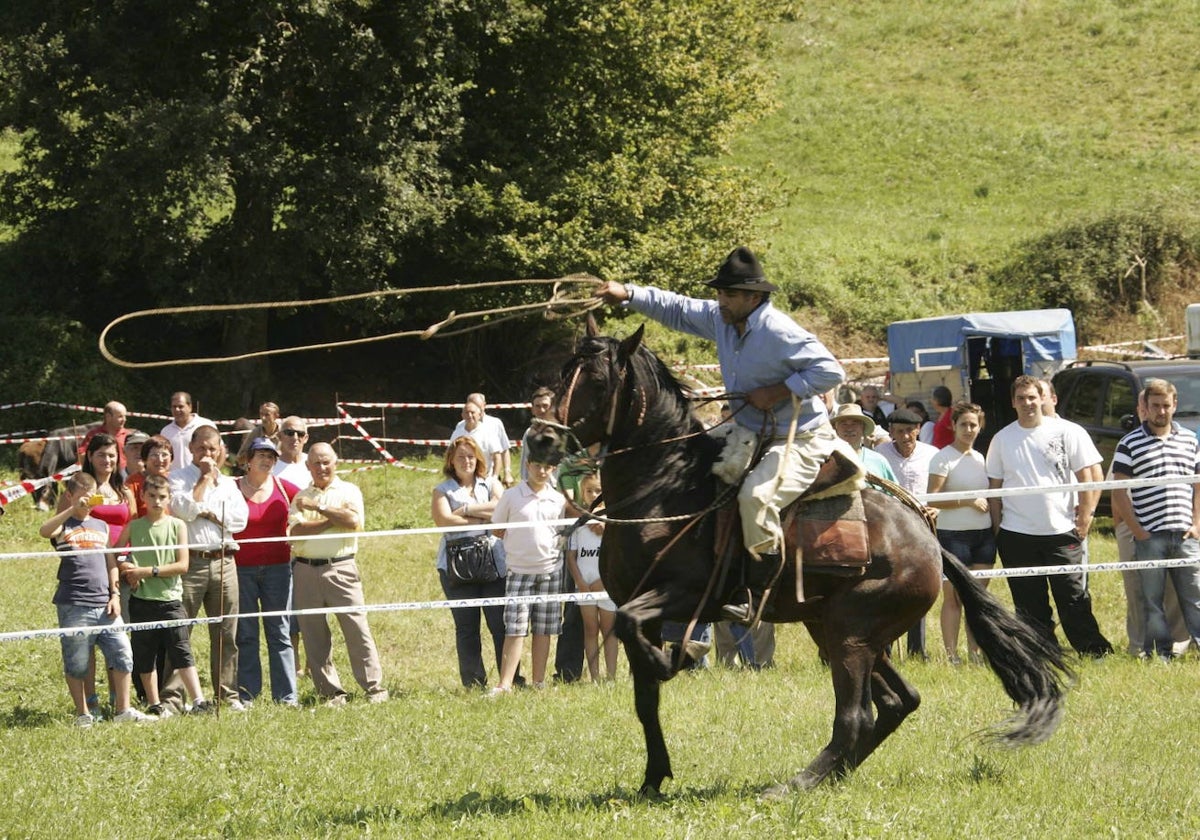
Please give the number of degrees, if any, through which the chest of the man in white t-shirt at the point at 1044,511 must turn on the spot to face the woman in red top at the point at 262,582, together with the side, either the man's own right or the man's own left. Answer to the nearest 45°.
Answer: approximately 90° to the man's own right

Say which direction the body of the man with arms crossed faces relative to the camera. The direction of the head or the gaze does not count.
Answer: toward the camera

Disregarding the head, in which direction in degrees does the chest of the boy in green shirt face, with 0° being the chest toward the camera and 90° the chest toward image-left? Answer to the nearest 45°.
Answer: approximately 0°

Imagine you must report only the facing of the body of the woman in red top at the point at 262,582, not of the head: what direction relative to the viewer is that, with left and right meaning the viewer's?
facing the viewer

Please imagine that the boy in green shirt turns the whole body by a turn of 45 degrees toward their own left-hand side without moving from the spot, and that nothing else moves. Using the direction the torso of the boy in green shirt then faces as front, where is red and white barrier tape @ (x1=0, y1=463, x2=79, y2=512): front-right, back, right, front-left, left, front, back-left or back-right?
back-left

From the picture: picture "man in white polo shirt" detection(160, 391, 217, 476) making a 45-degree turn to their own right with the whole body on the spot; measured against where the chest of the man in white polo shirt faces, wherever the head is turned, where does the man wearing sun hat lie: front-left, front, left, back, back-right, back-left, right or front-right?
left

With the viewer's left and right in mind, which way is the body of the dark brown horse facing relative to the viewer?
facing to the left of the viewer

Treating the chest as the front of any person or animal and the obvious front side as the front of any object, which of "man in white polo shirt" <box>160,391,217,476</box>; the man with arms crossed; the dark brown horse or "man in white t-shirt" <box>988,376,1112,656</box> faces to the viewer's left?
the dark brown horse

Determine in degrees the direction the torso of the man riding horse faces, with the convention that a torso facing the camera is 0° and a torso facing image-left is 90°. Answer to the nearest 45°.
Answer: approximately 45°

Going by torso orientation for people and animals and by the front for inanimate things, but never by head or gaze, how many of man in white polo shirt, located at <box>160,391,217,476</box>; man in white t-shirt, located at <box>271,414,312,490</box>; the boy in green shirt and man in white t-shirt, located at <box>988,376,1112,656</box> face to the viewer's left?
0

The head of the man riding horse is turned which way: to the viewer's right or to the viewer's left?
to the viewer's left

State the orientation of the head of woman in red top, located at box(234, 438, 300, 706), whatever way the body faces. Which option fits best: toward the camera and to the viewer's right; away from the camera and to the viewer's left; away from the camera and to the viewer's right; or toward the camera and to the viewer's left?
toward the camera and to the viewer's right
